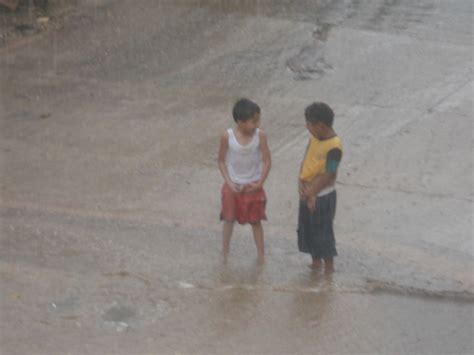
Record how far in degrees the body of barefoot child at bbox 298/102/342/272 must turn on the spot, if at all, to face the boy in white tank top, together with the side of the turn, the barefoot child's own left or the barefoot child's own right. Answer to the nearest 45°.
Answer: approximately 45° to the barefoot child's own right

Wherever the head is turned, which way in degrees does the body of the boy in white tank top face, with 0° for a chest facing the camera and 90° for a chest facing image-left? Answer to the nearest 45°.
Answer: approximately 0°

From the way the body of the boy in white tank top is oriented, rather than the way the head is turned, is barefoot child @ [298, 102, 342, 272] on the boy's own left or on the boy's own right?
on the boy's own left

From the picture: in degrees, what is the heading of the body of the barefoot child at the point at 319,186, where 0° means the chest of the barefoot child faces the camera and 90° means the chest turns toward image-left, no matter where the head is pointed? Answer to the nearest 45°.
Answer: approximately 45°
